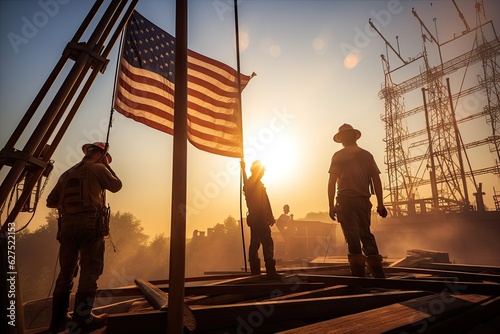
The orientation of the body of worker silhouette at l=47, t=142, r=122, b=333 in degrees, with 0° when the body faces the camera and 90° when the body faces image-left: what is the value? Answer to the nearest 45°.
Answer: approximately 225°

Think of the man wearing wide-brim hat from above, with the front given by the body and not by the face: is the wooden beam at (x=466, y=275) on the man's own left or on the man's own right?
on the man's own right
